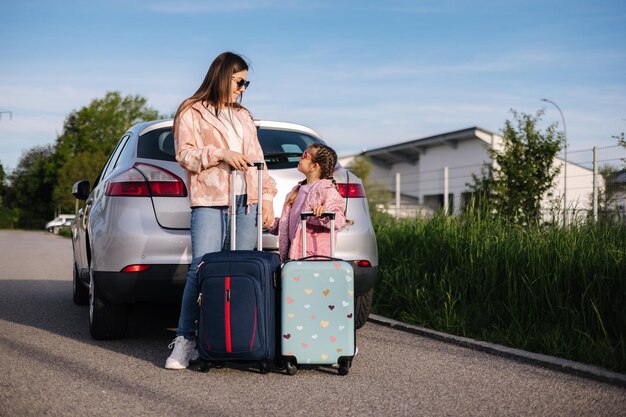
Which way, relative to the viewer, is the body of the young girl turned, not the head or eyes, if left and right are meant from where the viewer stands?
facing the viewer and to the left of the viewer

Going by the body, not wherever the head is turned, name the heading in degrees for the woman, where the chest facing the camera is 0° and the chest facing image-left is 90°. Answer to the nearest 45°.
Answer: approximately 315°

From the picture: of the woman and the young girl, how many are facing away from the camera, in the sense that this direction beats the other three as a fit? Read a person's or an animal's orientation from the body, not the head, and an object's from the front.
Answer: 0

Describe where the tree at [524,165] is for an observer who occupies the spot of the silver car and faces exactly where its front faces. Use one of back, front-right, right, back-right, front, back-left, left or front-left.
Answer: front-right

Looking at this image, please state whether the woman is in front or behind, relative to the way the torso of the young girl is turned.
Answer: in front

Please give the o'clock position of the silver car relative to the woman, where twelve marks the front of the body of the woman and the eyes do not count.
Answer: The silver car is roughly at 6 o'clock from the woman.

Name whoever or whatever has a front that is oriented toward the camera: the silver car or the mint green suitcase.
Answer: the mint green suitcase

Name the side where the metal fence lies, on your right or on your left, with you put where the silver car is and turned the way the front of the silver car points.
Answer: on your right

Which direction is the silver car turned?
away from the camera

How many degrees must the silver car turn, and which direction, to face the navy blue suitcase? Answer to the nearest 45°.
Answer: approximately 135° to its right

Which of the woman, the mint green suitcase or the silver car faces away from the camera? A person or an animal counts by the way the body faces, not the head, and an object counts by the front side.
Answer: the silver car

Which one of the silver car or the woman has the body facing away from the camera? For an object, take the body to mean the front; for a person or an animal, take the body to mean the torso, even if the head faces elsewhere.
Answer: the silver car

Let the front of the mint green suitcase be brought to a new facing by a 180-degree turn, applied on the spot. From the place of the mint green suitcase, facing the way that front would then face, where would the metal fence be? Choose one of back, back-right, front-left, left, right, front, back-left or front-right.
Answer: front-right

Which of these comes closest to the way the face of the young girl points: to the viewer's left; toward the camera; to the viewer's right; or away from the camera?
to the viewer's left

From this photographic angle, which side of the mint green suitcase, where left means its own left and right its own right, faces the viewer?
front
